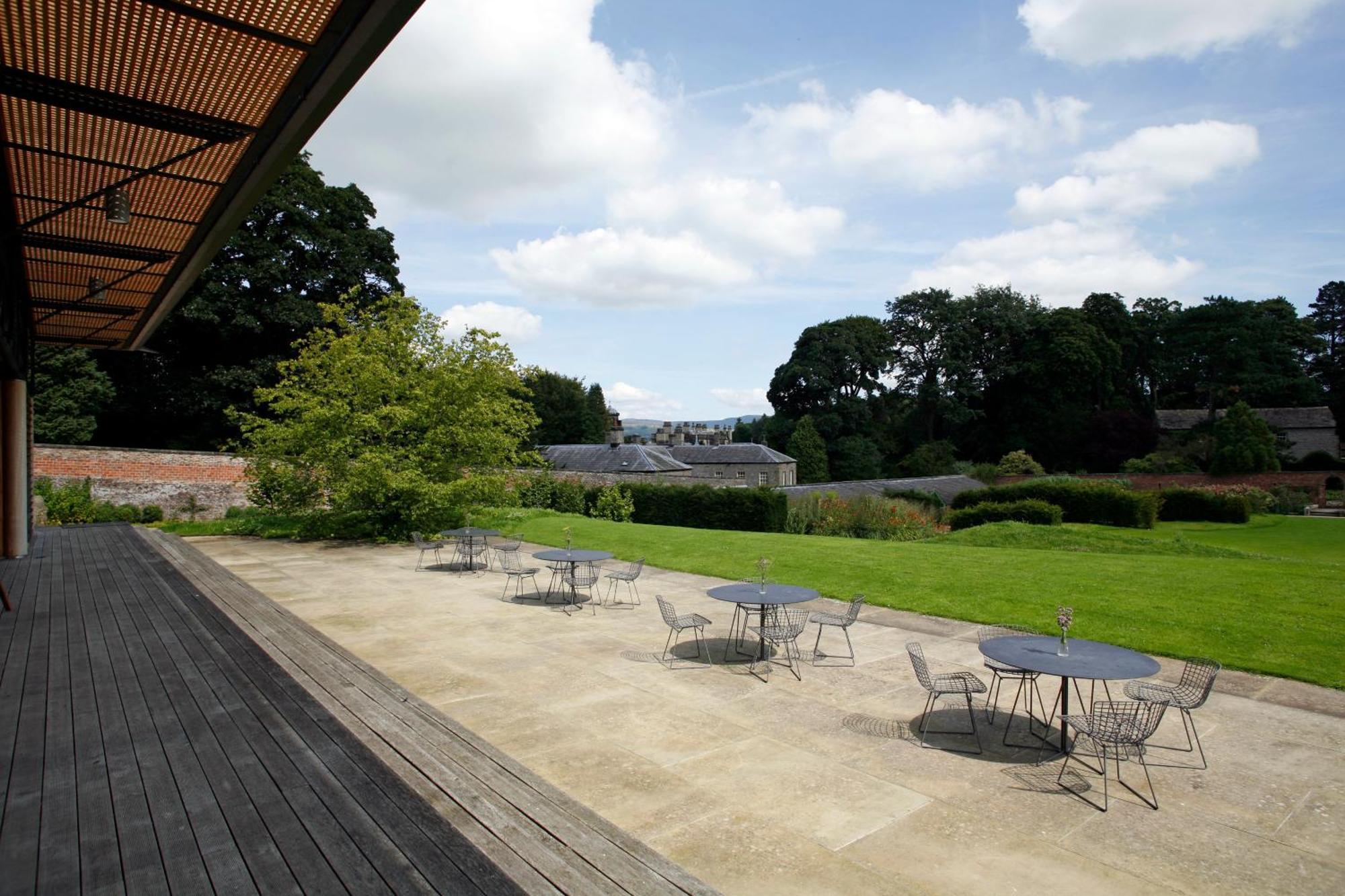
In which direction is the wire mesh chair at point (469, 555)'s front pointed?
away from the camera

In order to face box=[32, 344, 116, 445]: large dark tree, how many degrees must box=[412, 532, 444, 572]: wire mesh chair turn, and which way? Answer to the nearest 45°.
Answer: approximately 135° to its left

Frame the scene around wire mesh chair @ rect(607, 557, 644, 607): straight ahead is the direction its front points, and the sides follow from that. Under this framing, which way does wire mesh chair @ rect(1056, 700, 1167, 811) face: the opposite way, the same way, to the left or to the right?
to the right

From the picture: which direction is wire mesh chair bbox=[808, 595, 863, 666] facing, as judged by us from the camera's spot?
facing to the left of the viewer

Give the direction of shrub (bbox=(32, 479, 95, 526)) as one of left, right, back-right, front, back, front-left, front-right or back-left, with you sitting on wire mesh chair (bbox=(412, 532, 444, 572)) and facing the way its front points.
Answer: back-left

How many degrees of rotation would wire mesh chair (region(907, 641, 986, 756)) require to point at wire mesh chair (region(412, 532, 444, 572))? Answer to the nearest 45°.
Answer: approximately 135° to its left

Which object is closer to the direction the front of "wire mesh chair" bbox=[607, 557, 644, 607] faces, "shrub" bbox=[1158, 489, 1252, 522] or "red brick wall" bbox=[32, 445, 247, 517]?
the red brick wall

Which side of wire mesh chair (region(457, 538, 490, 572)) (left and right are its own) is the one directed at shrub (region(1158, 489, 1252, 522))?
right

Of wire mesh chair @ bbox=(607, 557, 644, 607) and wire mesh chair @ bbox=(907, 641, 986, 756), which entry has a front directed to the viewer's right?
wire mesh chair @ bbox=(907, 641, 986, 756)

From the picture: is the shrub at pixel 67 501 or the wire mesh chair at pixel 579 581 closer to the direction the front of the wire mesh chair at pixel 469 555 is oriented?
the shrub

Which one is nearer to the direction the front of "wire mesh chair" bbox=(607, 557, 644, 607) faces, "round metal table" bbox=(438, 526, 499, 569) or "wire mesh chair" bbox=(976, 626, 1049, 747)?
the round metal table

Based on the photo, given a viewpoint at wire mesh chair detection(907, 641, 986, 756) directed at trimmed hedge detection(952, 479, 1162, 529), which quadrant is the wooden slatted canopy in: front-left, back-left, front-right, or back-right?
back-left

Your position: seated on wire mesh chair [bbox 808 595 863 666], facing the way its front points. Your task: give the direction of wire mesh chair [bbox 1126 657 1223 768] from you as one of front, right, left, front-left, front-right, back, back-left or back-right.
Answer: back-left

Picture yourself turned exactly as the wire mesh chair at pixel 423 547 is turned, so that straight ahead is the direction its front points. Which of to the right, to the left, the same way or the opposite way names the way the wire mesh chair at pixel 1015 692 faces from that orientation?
to the right

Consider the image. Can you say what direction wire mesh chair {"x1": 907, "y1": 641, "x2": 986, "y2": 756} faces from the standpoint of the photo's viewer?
facing to the right of the viewer

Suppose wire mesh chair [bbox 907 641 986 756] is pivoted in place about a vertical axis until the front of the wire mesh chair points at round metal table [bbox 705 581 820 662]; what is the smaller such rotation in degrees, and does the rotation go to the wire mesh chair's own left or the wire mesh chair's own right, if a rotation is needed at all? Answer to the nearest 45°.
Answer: approximately 135° to the wire mesh chair's own left

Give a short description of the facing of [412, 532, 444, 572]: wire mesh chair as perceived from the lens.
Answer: facing to the right of the viewer

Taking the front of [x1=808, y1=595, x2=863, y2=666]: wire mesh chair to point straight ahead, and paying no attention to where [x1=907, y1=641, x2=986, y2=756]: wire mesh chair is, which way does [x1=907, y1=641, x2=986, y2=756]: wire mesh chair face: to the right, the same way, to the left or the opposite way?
the opposite way
